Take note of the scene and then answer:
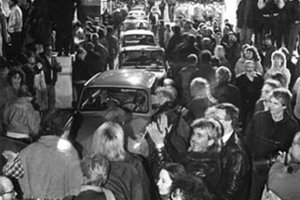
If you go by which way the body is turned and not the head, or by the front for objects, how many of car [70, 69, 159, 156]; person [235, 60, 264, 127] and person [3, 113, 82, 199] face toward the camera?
2

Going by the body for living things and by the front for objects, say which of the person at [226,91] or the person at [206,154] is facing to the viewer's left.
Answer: the person at [206,154]

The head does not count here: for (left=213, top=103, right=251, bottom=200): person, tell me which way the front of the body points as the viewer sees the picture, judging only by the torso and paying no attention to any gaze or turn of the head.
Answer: to the viewer's left

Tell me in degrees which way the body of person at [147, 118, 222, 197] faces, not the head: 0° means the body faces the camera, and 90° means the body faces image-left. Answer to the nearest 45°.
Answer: approximately 90°

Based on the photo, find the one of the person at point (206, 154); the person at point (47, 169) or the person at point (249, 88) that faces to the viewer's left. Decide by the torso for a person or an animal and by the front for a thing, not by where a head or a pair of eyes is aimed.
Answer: the person at point (206, 154)

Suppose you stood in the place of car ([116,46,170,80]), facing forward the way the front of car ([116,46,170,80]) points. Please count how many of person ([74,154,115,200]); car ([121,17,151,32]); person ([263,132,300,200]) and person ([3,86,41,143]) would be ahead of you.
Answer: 3

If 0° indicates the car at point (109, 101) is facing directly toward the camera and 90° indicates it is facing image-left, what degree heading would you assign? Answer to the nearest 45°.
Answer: approximately 0°

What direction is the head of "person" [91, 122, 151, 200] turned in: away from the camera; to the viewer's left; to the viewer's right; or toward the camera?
away from the camera

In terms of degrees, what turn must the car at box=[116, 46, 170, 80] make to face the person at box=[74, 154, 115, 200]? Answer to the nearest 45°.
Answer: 0° — it already faces them

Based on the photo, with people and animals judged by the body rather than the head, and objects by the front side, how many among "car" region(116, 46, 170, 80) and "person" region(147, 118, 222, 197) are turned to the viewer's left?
1
